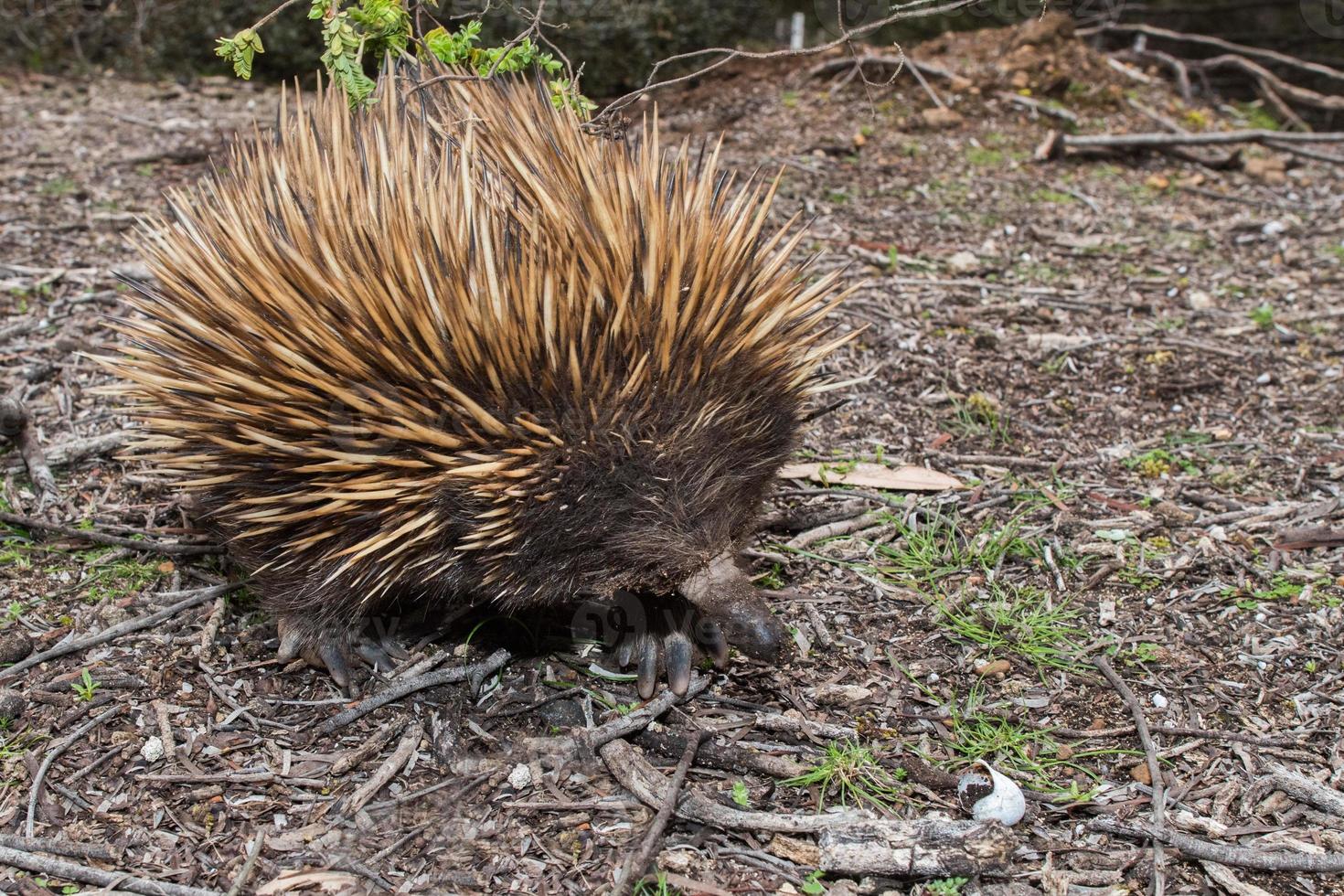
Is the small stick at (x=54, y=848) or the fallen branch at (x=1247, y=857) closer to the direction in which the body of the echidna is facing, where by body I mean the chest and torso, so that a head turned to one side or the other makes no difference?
the fallen branch

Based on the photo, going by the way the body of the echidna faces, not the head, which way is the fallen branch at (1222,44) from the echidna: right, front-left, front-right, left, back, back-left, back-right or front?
front-left

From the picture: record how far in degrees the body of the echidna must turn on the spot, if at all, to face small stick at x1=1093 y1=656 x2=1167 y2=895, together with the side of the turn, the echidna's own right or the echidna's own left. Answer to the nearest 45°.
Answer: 0° — it already faces it

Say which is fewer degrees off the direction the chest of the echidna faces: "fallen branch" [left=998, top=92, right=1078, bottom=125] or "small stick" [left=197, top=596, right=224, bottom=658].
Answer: the fallen branch

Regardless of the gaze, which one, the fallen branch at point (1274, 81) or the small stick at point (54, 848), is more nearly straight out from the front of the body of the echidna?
the fallen branch

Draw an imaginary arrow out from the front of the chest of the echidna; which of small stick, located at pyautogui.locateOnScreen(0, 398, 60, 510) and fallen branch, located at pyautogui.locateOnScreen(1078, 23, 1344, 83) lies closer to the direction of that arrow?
the fallen branch

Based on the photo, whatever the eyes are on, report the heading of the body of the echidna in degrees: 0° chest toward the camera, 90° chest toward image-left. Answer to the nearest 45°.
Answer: approximately 270°

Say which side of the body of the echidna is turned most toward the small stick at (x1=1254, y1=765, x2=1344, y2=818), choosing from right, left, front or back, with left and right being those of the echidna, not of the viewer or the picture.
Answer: front

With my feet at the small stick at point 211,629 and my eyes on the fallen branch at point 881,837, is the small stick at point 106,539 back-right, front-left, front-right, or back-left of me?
back-left

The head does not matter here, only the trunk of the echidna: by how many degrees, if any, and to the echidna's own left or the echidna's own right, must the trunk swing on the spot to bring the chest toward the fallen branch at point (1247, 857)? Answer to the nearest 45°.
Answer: approximately 45° to the echidna's own right
